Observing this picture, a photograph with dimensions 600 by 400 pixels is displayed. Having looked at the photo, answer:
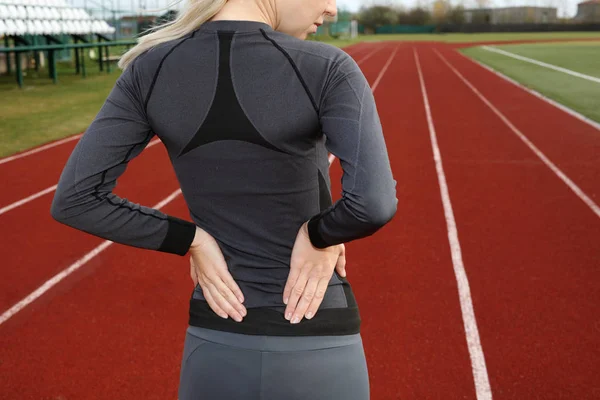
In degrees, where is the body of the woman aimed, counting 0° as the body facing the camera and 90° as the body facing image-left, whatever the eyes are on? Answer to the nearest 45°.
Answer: approximately 180°
